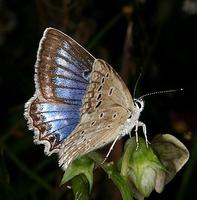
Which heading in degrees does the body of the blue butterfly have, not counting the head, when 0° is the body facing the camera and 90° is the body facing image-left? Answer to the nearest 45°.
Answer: approximately 270°
